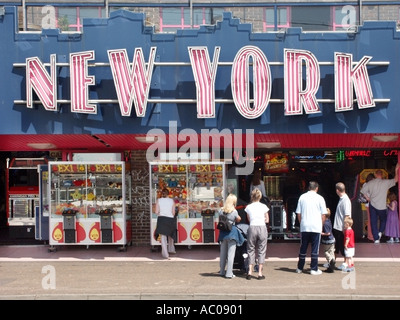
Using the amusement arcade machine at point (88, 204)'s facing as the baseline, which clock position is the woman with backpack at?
The woman with backpack is roughly at 11 o'clock from the amusement arcade machine.

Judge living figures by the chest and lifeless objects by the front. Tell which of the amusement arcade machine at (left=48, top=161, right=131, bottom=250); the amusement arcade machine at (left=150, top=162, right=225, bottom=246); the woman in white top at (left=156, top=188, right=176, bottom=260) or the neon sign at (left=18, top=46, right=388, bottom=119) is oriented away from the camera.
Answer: the woman in white top

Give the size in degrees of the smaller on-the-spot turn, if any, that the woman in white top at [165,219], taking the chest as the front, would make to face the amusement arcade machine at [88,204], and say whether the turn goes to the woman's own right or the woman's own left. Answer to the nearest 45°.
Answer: approximately 45° to the woman's own left

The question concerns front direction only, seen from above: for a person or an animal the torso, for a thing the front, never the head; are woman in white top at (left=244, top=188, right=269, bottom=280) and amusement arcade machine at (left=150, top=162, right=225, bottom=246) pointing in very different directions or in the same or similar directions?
very different directions

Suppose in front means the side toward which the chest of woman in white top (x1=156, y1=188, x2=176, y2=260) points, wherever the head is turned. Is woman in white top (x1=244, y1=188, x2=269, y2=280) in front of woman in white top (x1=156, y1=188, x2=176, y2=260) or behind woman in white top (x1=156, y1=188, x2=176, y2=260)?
behind

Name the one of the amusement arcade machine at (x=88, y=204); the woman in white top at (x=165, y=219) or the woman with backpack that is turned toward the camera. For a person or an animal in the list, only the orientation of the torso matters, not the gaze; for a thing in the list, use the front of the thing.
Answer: the amusement arcade machine

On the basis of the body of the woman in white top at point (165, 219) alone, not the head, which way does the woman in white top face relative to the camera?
away from the camera

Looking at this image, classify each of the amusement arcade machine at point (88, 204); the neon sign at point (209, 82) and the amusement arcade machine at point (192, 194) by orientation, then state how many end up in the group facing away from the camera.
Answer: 0

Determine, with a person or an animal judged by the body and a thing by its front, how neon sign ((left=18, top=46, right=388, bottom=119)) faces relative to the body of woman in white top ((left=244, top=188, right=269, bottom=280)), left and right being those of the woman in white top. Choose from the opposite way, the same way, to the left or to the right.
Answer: the opposite way

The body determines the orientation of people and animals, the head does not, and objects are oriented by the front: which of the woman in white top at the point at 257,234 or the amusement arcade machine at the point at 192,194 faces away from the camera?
the woman in white top

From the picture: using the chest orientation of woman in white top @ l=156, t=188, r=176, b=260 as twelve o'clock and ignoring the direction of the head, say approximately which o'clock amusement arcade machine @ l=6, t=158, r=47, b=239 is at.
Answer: The amusement arcade machine is roughly at 10 o'clock from the woman in white top.

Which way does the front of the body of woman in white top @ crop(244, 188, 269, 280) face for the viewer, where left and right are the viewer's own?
facing away from the viewer

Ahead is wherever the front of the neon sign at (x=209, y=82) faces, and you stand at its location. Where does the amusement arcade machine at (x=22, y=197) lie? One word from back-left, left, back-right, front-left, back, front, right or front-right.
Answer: back-right

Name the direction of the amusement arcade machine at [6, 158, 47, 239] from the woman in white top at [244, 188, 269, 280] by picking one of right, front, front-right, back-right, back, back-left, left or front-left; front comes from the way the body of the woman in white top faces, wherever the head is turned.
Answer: front-left

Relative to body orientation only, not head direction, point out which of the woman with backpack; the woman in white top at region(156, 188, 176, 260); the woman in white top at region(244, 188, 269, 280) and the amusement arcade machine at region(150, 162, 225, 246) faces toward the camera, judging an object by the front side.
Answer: the amusement arcade machine

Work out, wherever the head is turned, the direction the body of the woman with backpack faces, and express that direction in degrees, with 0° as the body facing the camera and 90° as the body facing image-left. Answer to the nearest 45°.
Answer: approximately 225°

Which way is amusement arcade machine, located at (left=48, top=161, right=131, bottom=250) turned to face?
toward the camera

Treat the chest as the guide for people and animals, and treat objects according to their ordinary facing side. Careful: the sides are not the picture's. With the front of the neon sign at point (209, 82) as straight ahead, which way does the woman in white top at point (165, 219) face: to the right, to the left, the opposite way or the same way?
the opposite way
